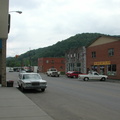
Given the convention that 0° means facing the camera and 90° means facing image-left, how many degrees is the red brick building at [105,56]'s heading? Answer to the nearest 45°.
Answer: approximately 45°
